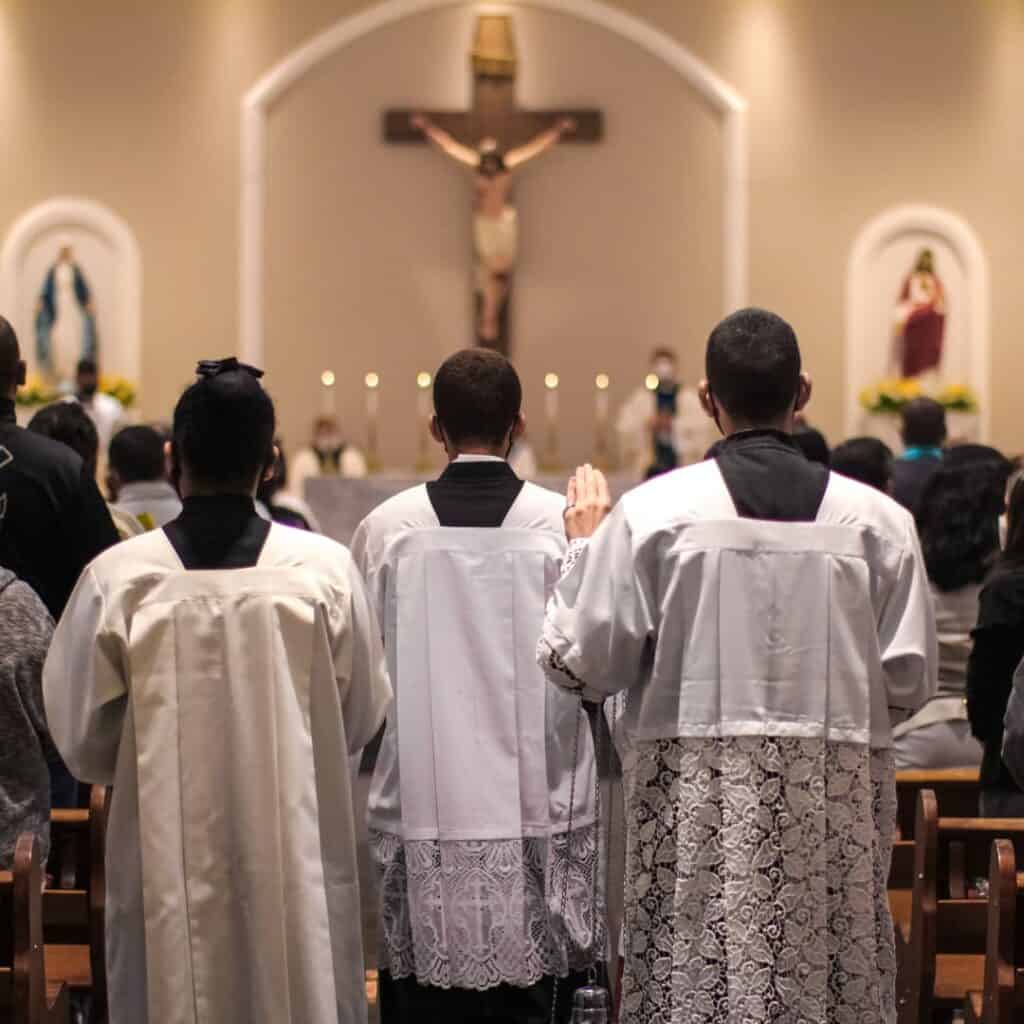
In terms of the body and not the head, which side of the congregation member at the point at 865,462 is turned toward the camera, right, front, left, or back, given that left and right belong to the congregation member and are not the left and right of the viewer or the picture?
back

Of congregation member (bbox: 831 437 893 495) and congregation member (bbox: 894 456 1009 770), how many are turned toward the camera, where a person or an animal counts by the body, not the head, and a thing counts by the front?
0

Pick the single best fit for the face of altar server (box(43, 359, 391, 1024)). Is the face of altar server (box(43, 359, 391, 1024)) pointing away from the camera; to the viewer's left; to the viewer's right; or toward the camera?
away from the camera

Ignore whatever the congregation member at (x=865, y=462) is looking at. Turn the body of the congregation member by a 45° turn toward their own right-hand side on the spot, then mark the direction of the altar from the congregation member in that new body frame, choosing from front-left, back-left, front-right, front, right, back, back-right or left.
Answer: left

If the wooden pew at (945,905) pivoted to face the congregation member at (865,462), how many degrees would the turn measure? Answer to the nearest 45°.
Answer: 0° — it already faces them

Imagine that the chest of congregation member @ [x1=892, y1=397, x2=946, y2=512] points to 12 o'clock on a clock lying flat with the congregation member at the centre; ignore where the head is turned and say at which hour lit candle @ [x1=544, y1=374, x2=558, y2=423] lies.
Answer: The lit candle is roughly at 11 o'clock from the congregation member.

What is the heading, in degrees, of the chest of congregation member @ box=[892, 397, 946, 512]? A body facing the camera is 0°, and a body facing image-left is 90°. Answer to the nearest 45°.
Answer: approximately 180°

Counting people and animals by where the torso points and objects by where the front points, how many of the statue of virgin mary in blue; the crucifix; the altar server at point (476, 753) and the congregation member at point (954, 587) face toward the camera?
2

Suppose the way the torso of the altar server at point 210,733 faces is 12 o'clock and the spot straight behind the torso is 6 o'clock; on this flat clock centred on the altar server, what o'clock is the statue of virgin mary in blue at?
The statue of virgin mary in blue is roughly at 12 o'clock from the altar server.

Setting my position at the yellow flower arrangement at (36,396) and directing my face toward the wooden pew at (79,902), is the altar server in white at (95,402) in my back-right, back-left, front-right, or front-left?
front-left

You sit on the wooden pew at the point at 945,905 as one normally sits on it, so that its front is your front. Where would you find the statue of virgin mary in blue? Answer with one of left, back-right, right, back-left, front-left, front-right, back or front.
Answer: front-left

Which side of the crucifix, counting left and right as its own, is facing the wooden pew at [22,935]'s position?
front

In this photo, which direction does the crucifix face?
toward the camera

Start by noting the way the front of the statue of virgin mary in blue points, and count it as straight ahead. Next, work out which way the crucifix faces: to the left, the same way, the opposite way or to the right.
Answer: the same way

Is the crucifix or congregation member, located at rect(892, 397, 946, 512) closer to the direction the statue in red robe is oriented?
the congregation member

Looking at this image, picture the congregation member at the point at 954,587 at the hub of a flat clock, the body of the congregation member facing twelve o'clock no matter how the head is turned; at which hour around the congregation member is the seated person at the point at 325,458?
The seated person is roughly at 11 o'clock from the congregation member.

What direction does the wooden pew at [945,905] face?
away from the camera

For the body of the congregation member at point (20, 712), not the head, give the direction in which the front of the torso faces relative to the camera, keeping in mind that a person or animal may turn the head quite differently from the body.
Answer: away from the camera

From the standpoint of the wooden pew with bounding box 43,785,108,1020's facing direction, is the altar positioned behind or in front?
in front

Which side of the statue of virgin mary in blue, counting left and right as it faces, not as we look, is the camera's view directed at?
front

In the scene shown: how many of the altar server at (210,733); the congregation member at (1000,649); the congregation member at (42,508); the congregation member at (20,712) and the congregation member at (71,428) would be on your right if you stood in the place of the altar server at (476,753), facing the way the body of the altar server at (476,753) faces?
1

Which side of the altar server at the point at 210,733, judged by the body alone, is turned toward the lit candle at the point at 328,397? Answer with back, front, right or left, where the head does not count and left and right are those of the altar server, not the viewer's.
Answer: front
